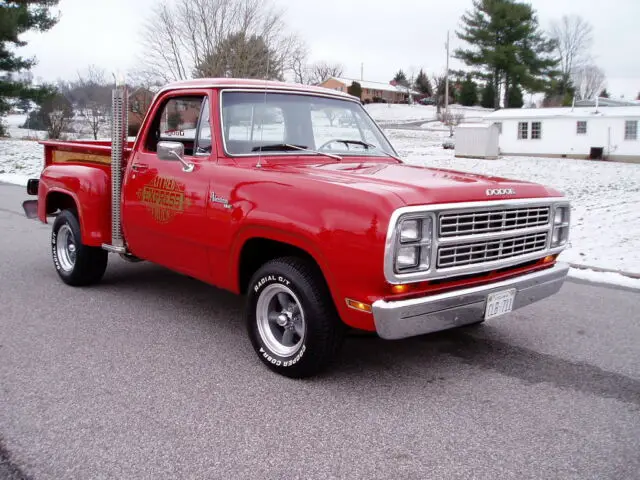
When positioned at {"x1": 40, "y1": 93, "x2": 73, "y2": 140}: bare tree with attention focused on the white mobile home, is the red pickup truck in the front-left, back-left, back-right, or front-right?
front-right

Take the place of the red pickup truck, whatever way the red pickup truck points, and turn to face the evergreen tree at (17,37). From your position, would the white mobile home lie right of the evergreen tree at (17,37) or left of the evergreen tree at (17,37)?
right

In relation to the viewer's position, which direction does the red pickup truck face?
facing the viewer and to the right of the viewer

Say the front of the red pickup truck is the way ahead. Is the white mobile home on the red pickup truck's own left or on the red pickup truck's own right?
on the red pickup truck's own left

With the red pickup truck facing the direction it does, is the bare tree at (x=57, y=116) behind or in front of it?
behind

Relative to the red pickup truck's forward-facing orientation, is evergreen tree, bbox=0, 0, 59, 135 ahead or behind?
behind
